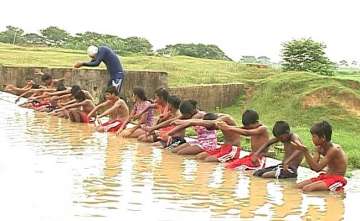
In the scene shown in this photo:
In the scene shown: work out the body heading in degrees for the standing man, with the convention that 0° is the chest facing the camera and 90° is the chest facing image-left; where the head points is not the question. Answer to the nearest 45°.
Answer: approximately 90°

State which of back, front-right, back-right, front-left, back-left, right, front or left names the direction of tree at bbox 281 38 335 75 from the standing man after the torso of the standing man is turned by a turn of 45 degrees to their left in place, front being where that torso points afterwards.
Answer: back
